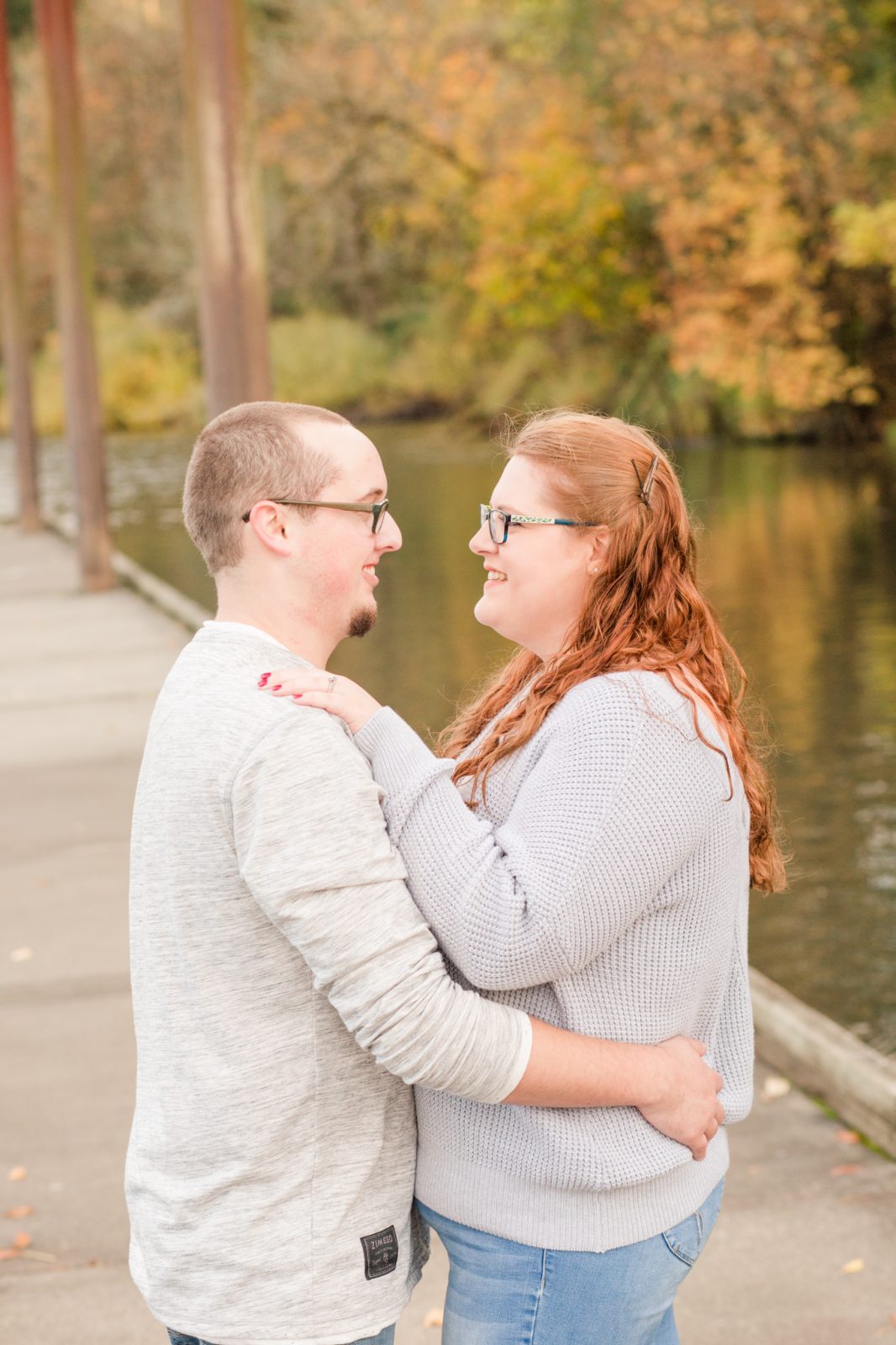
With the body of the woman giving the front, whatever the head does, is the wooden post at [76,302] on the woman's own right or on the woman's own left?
on the woman's own right

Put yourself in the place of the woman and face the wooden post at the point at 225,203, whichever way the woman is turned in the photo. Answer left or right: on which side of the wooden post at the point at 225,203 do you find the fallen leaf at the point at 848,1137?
right

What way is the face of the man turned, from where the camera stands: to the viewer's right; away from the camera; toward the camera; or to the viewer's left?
to the viewer's right

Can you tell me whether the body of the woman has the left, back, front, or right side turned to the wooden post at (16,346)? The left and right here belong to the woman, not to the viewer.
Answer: right

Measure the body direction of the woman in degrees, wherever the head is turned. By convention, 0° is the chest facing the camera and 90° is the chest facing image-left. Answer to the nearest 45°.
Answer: approximately 90°

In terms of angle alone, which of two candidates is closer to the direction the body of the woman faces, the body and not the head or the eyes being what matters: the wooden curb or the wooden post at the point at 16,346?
the wooden post

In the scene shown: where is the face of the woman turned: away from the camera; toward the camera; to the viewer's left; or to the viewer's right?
to the viewer's left
